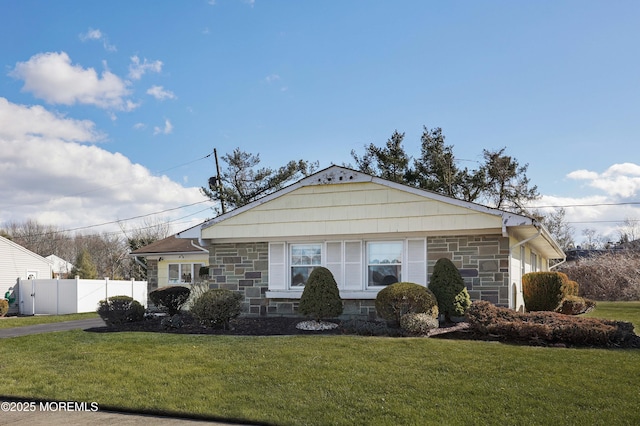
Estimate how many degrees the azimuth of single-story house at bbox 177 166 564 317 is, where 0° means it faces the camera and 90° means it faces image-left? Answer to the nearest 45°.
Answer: approximately 0°

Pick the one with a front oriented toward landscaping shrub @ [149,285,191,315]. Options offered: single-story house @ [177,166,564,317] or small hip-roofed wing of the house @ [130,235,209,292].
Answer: the small hip-roofed wing of the house

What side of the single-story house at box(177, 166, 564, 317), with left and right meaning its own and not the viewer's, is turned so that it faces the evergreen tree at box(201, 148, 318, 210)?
back

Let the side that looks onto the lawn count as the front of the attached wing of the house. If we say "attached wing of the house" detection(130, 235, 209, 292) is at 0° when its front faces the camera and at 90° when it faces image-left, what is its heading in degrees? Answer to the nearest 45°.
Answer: approximately 0°

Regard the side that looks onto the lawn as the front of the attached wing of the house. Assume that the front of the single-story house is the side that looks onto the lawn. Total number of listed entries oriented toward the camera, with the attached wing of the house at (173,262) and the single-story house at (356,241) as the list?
2
